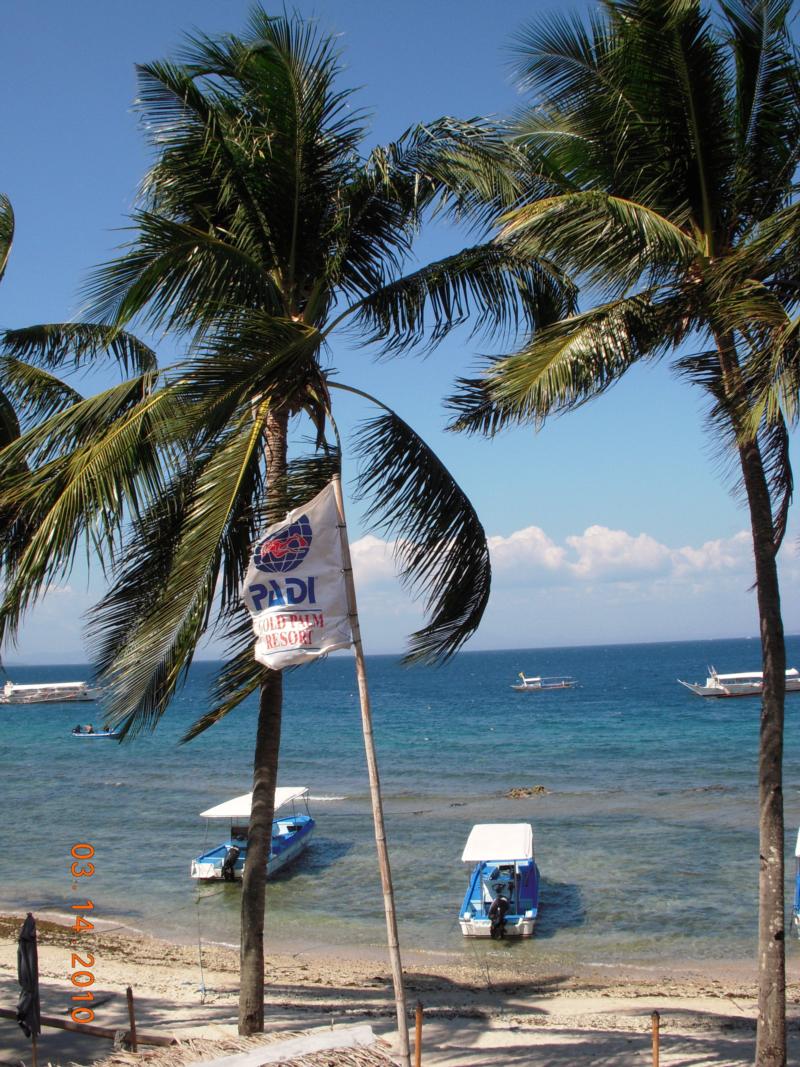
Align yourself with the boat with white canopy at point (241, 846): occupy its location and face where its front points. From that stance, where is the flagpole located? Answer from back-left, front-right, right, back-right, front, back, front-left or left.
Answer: back-right

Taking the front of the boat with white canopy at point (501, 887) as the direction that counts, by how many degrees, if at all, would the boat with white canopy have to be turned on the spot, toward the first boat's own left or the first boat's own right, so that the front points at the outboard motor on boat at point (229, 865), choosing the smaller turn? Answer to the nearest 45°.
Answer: approximately 45° to the first boat's own left

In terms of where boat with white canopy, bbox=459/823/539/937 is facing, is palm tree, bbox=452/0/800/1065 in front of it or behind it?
behind

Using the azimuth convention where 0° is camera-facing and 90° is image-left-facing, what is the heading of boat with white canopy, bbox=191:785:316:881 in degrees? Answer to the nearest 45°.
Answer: approximately 225°

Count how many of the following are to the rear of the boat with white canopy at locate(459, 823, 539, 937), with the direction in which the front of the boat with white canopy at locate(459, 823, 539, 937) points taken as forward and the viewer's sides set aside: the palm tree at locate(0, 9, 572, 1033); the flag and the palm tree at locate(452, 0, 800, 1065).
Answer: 3

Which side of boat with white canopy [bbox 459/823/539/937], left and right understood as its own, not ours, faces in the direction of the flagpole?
back

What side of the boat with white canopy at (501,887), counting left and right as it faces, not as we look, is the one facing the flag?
back

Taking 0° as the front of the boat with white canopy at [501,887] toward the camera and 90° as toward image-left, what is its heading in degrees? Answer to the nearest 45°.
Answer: approximately 180°

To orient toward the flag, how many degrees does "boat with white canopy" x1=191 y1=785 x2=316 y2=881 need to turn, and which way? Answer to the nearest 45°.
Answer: approximately 135° to its right

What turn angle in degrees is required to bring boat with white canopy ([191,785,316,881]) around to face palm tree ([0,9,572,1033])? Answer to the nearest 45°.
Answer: approximately 135° to its right

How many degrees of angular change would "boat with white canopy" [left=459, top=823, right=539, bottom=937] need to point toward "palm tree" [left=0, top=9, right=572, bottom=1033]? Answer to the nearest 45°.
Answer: approximately 180°
